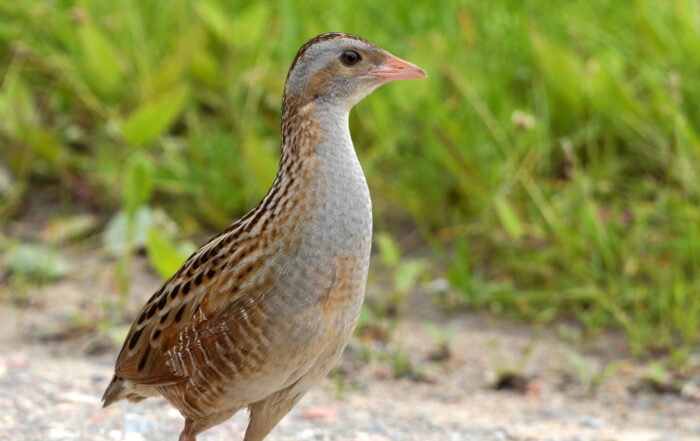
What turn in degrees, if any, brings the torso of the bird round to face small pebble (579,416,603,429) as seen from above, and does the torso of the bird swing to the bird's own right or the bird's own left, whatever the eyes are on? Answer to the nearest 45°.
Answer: approximately 45° to the bird's own left

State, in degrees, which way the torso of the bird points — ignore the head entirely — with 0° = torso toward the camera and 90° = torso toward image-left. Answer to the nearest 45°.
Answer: approximately 270°

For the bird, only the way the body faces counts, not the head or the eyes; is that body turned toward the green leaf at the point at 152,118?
no

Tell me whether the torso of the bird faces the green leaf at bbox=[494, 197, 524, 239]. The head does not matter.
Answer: no

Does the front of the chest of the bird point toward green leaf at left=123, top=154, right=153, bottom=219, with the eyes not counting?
no

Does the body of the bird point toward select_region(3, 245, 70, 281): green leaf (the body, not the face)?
no

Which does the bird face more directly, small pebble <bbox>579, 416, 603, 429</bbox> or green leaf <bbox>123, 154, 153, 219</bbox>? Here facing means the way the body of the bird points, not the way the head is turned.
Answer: the small pebble

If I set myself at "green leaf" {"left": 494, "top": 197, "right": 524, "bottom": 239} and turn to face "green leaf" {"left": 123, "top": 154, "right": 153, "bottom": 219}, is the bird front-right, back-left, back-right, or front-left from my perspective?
front-left

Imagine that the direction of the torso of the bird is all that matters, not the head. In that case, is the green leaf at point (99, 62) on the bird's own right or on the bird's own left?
on the bird's own left

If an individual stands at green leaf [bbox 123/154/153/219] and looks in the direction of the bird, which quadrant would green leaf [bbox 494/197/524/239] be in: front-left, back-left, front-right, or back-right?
front-left
